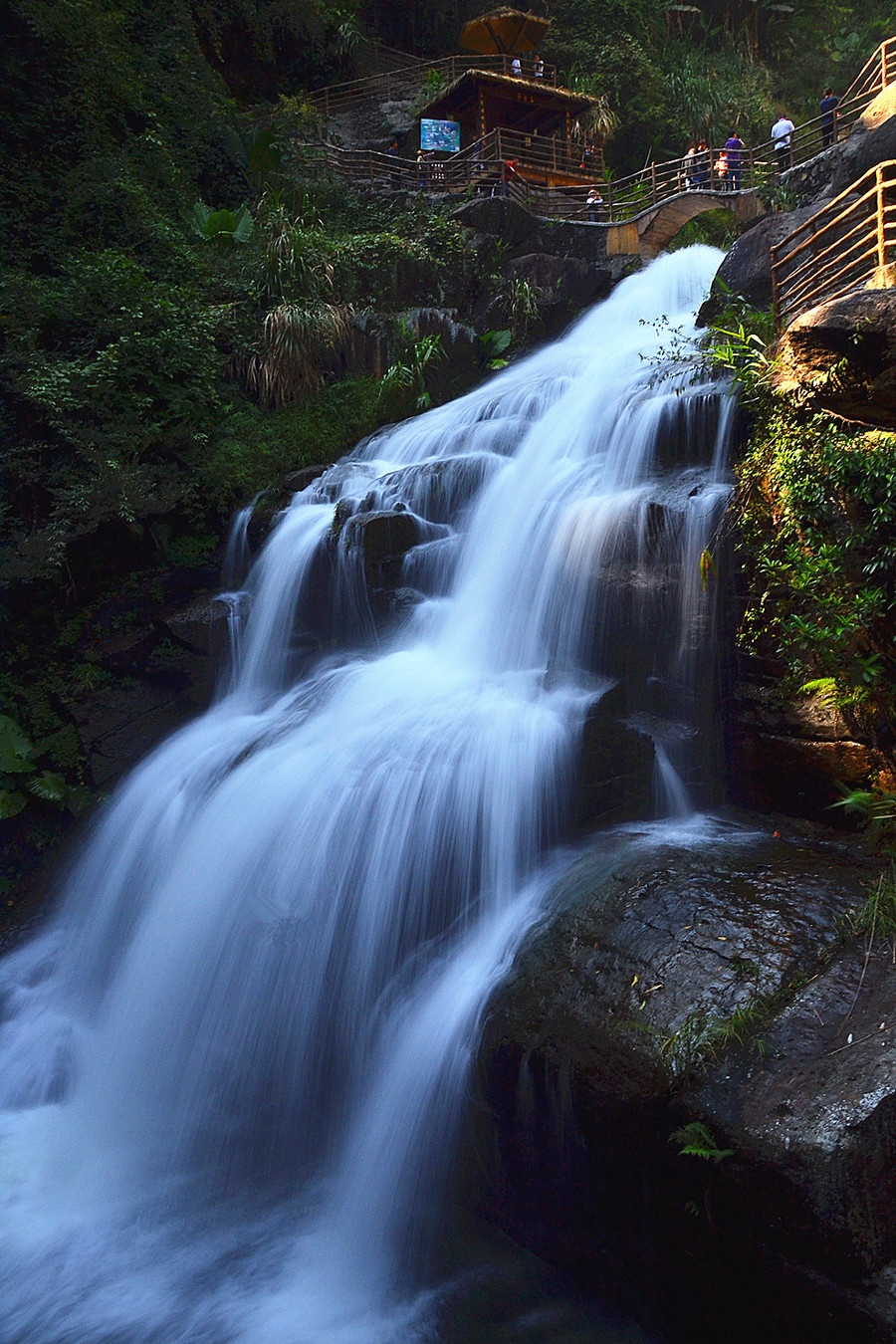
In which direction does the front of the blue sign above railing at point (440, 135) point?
toward the camera

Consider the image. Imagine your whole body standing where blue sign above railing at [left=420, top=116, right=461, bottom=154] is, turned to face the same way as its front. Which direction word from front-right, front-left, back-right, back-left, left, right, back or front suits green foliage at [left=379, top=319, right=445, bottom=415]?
front

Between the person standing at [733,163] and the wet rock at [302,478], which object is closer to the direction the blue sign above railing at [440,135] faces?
the wet rock

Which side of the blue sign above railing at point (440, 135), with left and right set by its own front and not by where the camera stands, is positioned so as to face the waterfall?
front

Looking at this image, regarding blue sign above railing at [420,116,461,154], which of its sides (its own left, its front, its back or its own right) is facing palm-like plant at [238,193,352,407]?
front

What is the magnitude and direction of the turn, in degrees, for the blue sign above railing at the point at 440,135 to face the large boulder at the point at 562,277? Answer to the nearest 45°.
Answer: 0° — it already faces it

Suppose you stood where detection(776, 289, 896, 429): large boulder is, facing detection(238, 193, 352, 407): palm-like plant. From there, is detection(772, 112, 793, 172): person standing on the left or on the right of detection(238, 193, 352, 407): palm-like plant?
right

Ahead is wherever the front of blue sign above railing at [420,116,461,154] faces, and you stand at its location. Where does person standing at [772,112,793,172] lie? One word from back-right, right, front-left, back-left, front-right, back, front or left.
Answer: front-left

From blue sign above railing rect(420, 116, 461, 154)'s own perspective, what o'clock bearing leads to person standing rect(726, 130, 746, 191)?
The person standing is roughly at 10 o'clock from the blue sign above railing.

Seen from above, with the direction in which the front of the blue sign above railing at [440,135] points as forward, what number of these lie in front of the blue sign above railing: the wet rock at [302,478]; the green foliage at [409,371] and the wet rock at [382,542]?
3

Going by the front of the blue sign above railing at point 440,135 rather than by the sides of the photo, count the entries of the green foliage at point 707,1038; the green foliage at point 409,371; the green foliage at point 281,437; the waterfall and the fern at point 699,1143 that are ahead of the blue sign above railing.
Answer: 5
